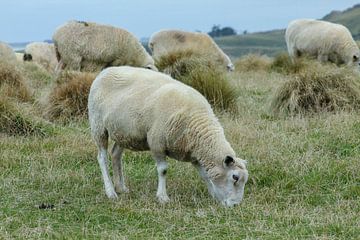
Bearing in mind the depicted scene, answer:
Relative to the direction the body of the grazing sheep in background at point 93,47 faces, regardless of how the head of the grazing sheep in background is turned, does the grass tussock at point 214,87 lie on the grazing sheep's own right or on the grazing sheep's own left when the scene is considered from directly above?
on the grazing sheep's own right

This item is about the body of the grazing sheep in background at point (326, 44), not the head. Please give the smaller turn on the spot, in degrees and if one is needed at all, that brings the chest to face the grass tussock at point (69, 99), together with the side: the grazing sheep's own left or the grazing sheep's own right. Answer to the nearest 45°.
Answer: approximately 135° to the grazing sheep's own right

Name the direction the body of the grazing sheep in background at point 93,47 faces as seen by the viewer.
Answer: to the viewer's right

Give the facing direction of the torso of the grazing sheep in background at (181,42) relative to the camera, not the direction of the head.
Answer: to the viewer's right

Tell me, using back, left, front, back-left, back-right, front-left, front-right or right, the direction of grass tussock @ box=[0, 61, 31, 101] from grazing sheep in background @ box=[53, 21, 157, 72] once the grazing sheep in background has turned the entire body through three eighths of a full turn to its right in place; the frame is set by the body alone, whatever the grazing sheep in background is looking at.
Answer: front

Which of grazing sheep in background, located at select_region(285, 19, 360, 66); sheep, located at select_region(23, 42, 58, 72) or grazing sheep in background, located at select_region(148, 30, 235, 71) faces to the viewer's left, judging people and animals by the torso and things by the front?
the sheep

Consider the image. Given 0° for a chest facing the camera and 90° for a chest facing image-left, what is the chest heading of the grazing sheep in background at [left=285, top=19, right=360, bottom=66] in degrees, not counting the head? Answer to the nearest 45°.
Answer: approximately 270°

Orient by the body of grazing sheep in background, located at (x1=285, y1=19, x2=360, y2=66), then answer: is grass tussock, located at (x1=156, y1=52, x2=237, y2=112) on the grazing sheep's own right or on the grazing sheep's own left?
on the grazing sheep's own right

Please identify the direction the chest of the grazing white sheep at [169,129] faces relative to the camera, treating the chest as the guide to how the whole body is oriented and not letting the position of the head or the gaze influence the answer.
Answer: to the viewer's right

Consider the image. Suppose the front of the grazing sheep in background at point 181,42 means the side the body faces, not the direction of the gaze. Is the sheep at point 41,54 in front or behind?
behind

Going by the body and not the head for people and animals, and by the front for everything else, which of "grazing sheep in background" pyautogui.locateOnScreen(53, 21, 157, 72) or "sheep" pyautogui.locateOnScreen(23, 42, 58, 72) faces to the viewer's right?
the grazing sheep in background

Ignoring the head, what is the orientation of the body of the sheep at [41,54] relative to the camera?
to the viewer's left
